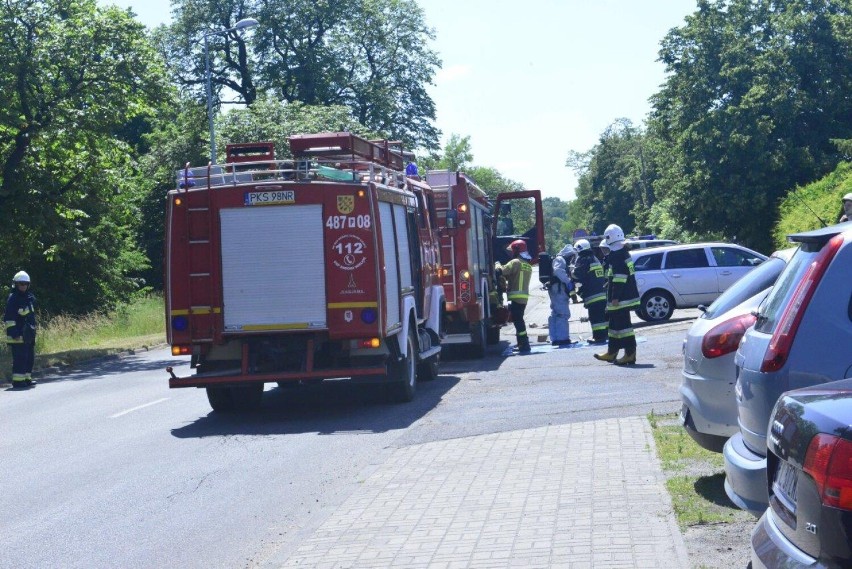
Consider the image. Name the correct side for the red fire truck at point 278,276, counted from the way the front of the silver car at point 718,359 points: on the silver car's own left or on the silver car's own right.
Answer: on the silver car's own left

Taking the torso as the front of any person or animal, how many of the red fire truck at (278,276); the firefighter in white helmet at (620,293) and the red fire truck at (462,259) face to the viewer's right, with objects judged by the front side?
0

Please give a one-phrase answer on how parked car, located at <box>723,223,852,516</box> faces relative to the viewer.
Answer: facing away from the viewer and to the right of the viewer

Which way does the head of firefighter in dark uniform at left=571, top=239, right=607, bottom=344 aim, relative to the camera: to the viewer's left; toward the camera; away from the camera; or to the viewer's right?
to the viewer's left

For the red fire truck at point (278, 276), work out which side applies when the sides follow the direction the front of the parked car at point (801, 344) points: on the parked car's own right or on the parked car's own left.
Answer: on the parked car's own left

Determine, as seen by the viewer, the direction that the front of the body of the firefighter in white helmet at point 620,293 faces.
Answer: to the viewer's left

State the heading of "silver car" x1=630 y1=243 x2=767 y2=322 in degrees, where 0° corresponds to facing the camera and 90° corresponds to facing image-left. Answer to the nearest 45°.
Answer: approximately 270°

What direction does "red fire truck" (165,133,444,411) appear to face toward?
away from the camera

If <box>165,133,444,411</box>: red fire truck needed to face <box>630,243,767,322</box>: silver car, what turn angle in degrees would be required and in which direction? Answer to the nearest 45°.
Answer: approximately 45° to its right

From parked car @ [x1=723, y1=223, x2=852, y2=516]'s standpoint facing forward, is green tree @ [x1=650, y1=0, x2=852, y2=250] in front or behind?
in front

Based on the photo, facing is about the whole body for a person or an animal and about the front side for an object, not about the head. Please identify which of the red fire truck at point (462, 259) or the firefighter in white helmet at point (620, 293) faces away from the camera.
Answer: the red fire truck

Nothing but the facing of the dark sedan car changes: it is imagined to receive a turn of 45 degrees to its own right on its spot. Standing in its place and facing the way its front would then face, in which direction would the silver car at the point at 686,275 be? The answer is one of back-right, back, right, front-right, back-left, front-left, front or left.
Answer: left

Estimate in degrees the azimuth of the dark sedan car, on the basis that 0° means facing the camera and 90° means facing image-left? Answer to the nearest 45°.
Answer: approximately 225°

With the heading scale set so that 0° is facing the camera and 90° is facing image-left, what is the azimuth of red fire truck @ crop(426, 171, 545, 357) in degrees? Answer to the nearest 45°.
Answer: approximately 180°
